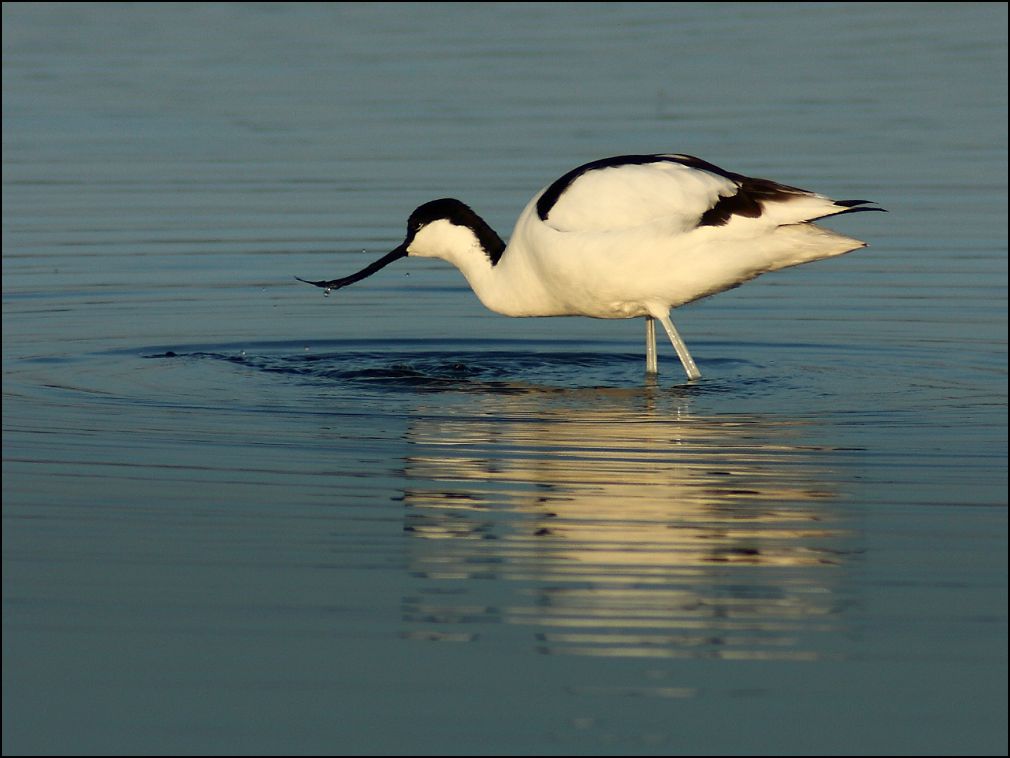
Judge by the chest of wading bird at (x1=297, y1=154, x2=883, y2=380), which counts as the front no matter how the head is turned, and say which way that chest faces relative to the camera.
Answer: to the viewer's left
